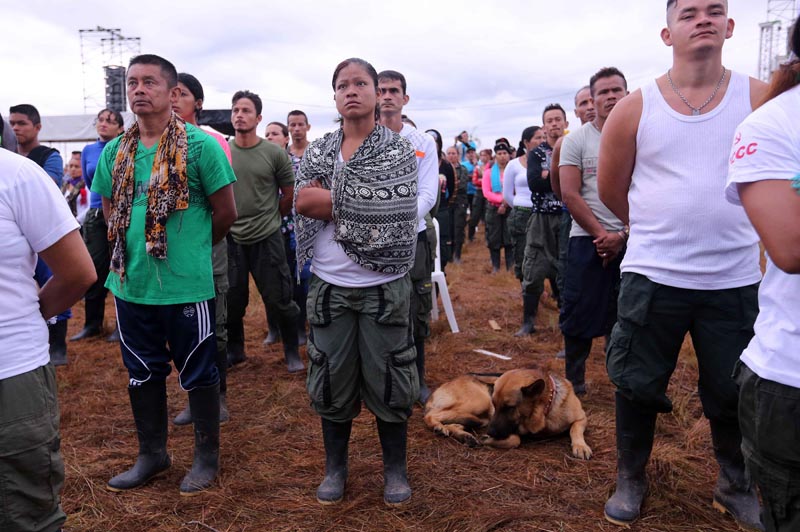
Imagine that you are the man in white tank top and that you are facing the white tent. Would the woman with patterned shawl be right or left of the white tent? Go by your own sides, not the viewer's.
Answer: left

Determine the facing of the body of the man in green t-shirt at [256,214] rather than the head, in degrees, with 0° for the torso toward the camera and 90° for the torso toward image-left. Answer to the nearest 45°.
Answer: approximately 45°

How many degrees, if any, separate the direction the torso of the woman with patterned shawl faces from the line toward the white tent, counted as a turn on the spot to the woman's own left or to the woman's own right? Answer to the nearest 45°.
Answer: approximately 135° to the woman's own right

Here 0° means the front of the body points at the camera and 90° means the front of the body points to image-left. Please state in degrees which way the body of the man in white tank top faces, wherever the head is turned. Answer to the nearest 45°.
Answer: approximately 0°

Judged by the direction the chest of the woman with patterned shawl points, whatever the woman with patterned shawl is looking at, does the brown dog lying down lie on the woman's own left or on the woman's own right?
on the woman's own left

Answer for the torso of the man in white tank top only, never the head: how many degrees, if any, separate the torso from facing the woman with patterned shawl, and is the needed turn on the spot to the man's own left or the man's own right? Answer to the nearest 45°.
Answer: approximately 90° to the man's own right

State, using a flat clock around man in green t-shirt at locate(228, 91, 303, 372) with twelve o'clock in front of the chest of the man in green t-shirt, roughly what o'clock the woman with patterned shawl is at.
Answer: The woman with patterned shawl is roughly at 10 o'clock from the man in green t-shirt.

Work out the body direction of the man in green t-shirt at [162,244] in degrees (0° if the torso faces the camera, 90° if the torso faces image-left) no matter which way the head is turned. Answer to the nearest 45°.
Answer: approximately 45°

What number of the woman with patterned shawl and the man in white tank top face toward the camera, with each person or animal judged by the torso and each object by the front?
2

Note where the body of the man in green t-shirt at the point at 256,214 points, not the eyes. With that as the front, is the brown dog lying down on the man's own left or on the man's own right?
on the man's own left
